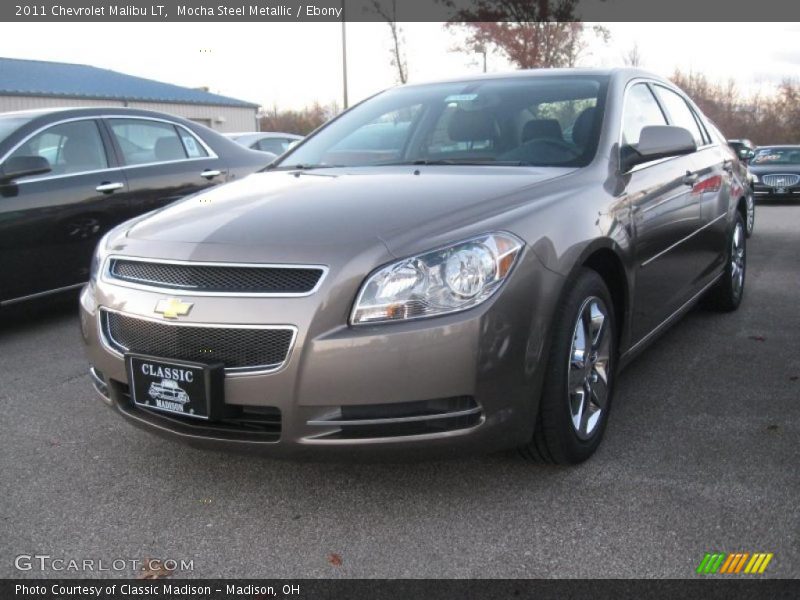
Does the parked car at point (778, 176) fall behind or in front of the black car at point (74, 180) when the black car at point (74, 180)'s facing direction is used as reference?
behind

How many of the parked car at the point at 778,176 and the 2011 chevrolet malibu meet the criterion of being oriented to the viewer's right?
0

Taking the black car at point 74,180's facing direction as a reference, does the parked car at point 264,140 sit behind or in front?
behind

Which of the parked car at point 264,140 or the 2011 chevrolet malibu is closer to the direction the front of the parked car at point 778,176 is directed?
the 2011 chevrolet malibu

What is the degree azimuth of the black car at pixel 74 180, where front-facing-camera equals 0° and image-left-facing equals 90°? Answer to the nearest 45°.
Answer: approximately 45°

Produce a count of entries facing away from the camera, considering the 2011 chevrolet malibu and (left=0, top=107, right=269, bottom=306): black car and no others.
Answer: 0

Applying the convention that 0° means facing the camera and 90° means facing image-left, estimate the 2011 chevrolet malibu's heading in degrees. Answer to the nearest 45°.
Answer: approximately 45°

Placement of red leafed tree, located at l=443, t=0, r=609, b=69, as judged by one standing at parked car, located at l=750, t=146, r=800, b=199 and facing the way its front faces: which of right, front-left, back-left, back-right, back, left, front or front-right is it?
back-right

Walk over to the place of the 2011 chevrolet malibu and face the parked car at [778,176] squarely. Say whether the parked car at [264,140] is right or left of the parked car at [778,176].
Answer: left
